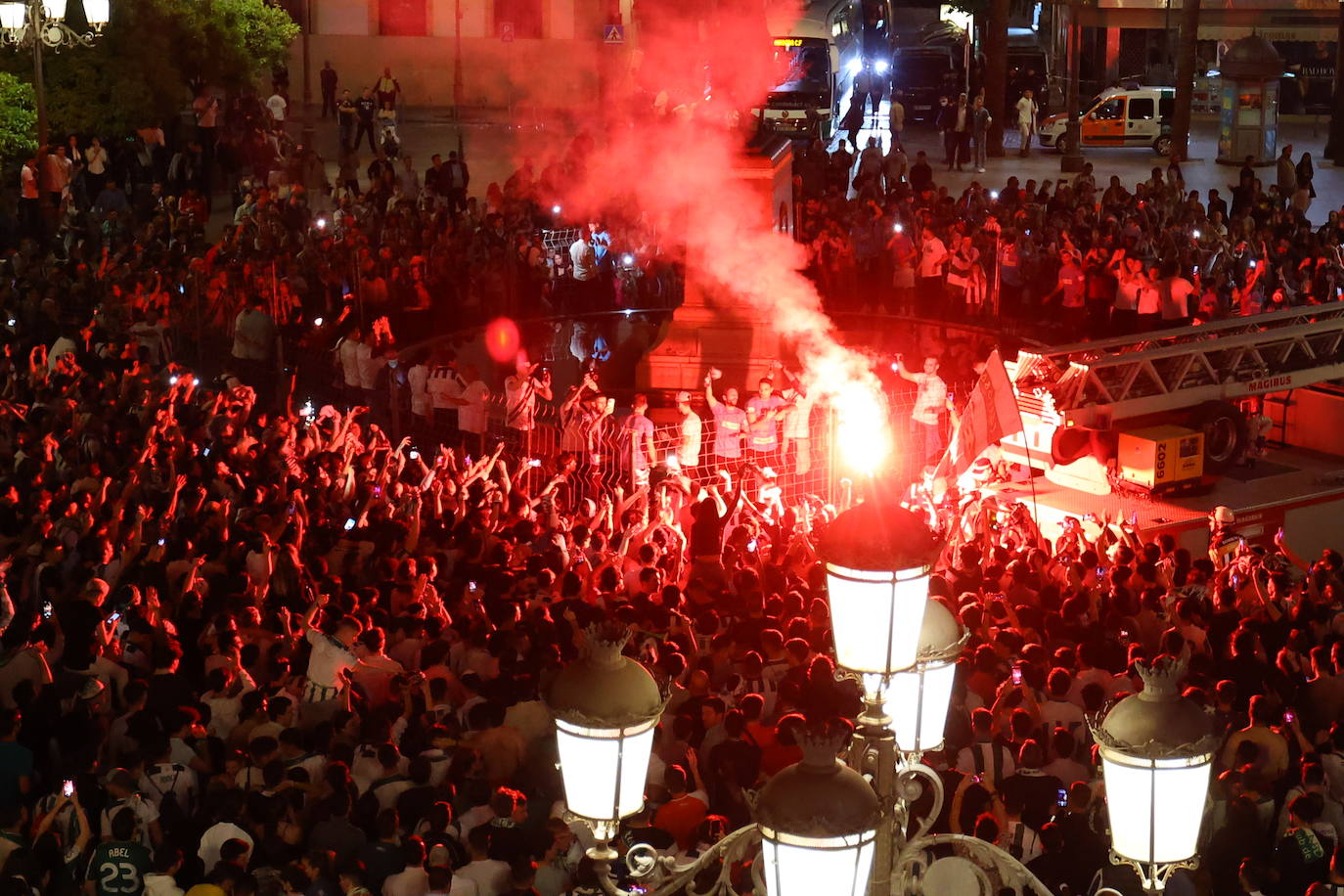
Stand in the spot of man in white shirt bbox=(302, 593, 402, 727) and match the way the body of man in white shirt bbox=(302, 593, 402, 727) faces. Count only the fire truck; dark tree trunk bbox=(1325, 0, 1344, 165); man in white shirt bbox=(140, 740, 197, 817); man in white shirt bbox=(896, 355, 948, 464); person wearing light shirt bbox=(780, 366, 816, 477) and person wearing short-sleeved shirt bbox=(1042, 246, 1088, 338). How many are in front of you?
5

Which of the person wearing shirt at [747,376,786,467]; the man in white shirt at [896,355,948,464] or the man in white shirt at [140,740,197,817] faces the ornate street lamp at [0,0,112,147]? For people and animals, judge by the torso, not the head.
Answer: the man in white shirt at [140,740,197,817]

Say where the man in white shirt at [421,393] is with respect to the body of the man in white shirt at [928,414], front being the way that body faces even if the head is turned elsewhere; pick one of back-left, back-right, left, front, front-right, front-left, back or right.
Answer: right

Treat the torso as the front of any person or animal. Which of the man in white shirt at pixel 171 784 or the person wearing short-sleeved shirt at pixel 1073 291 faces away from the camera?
the man in white shirt

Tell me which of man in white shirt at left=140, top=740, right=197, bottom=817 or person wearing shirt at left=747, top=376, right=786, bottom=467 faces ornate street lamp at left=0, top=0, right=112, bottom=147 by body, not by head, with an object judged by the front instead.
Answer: the man in white shirt

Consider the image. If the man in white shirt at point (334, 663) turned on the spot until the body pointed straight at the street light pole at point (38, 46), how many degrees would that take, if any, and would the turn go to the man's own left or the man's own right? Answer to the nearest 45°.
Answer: approximately 45° to the man's own left

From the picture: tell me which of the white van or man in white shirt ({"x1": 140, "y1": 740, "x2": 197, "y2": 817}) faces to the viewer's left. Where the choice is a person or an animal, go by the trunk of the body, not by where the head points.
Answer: the white van

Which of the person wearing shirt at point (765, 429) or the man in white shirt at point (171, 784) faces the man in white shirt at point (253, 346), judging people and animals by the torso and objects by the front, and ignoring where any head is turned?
the man in white shirt at point (171, 784)

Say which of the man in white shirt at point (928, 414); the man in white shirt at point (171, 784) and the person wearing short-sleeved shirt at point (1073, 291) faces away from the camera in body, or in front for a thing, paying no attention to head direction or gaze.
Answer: the man in white shirt at point (171, 784)

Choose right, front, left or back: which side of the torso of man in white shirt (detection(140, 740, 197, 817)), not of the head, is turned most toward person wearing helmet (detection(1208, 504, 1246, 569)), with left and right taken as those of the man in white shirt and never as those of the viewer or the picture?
right

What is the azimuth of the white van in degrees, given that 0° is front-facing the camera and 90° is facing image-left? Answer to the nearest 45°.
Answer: approximately 90°

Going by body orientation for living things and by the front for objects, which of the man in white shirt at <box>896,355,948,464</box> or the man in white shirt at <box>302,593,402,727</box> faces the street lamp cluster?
the man in white shirt at <box>896,355,948,464</box>

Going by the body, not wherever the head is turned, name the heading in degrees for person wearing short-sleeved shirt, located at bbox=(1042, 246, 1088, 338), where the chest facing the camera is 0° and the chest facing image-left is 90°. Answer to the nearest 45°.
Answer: approximately 45°

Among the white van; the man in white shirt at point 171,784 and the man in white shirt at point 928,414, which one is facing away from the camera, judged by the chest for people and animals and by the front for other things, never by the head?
the man in white shirt at point 171,784

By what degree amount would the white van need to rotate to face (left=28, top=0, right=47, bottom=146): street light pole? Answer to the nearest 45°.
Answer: approximately 45° to its left
